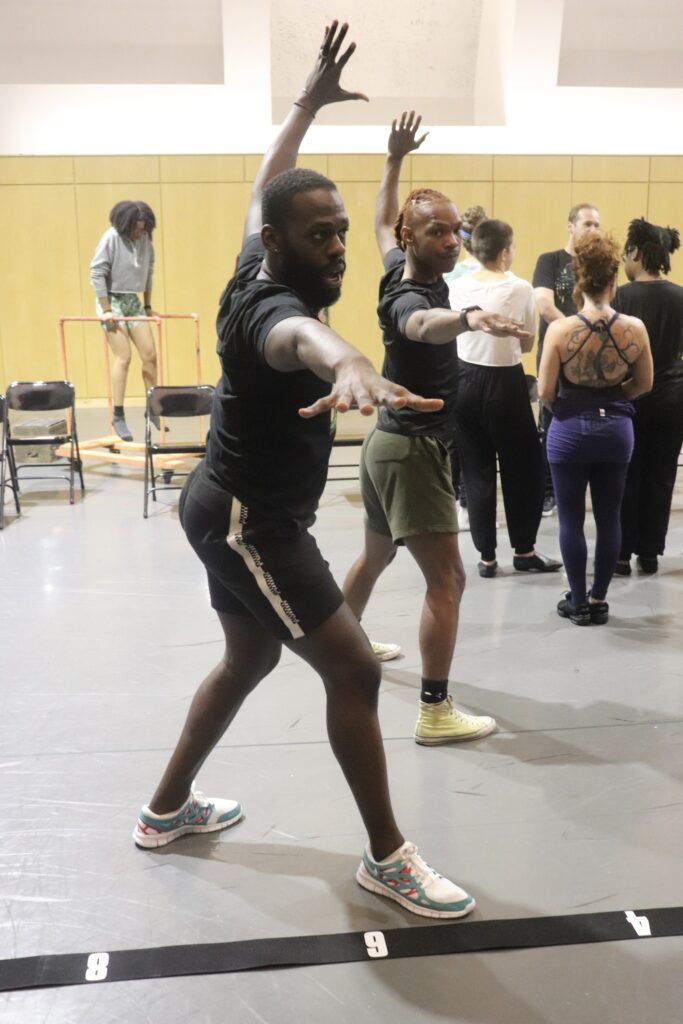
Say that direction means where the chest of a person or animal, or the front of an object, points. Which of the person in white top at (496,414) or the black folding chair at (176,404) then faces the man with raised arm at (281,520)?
the black folding chair

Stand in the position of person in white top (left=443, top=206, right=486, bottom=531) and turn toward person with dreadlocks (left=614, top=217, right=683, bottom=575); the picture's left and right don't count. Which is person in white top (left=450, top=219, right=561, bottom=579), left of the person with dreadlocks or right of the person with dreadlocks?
right

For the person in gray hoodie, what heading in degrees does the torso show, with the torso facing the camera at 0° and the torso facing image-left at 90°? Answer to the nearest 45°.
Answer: approximately 315°

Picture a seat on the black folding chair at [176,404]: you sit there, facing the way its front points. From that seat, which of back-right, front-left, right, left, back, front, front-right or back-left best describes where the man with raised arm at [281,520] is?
front

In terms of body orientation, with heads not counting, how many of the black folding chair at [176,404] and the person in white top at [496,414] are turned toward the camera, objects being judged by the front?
1

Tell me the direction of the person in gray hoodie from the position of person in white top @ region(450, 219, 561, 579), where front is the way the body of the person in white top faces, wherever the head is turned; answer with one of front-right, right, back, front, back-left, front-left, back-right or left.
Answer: left

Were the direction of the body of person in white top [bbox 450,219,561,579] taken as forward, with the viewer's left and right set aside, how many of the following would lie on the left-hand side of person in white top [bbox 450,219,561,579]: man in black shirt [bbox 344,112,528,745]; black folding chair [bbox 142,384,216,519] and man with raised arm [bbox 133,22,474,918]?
1

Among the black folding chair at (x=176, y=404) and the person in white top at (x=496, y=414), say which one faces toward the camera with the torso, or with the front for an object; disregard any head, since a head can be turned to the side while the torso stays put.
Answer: the black folding chair

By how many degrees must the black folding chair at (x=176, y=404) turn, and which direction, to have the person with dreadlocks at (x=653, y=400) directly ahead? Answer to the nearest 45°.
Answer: approximately 45° to its left

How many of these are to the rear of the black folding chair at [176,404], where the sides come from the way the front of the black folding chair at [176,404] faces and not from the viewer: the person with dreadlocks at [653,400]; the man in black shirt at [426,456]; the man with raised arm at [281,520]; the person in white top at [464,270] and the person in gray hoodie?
1

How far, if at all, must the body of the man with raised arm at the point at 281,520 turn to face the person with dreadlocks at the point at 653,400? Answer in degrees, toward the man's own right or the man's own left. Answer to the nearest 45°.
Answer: approximately 90° to the man's own left

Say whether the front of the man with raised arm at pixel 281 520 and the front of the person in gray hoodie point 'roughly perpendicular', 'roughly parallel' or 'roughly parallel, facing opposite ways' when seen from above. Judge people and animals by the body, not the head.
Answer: roughly parallel

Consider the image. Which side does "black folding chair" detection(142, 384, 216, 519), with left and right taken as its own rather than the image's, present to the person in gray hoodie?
back

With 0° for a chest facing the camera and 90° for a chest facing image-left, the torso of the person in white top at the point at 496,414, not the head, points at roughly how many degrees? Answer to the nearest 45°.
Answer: approximately 225°

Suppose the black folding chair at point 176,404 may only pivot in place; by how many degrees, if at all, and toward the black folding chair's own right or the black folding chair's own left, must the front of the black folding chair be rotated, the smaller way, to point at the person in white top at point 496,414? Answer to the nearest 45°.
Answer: approximately 45° to the black folding chair's own left
